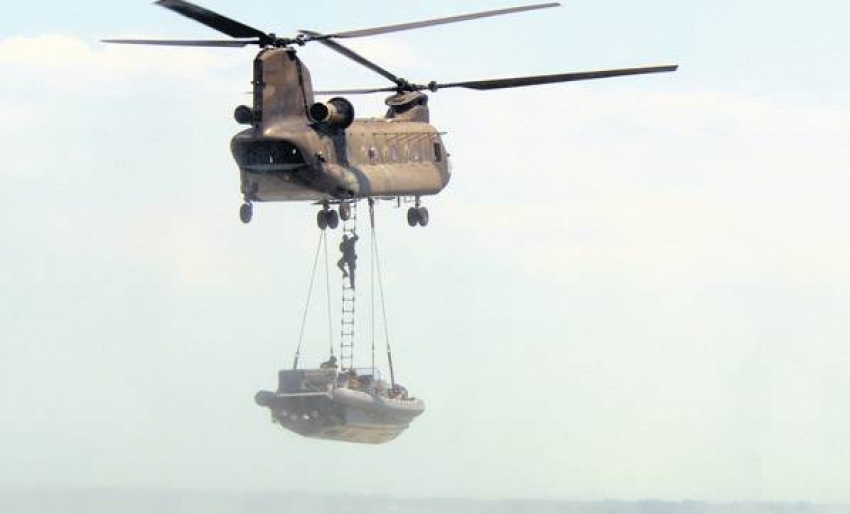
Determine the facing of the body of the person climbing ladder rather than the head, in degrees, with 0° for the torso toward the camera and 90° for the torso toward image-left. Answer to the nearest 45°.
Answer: approximately 180°

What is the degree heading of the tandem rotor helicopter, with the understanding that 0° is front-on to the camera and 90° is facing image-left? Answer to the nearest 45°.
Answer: approximately 225°

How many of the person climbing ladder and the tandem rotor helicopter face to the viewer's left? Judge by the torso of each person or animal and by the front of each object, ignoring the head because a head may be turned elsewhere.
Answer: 0
